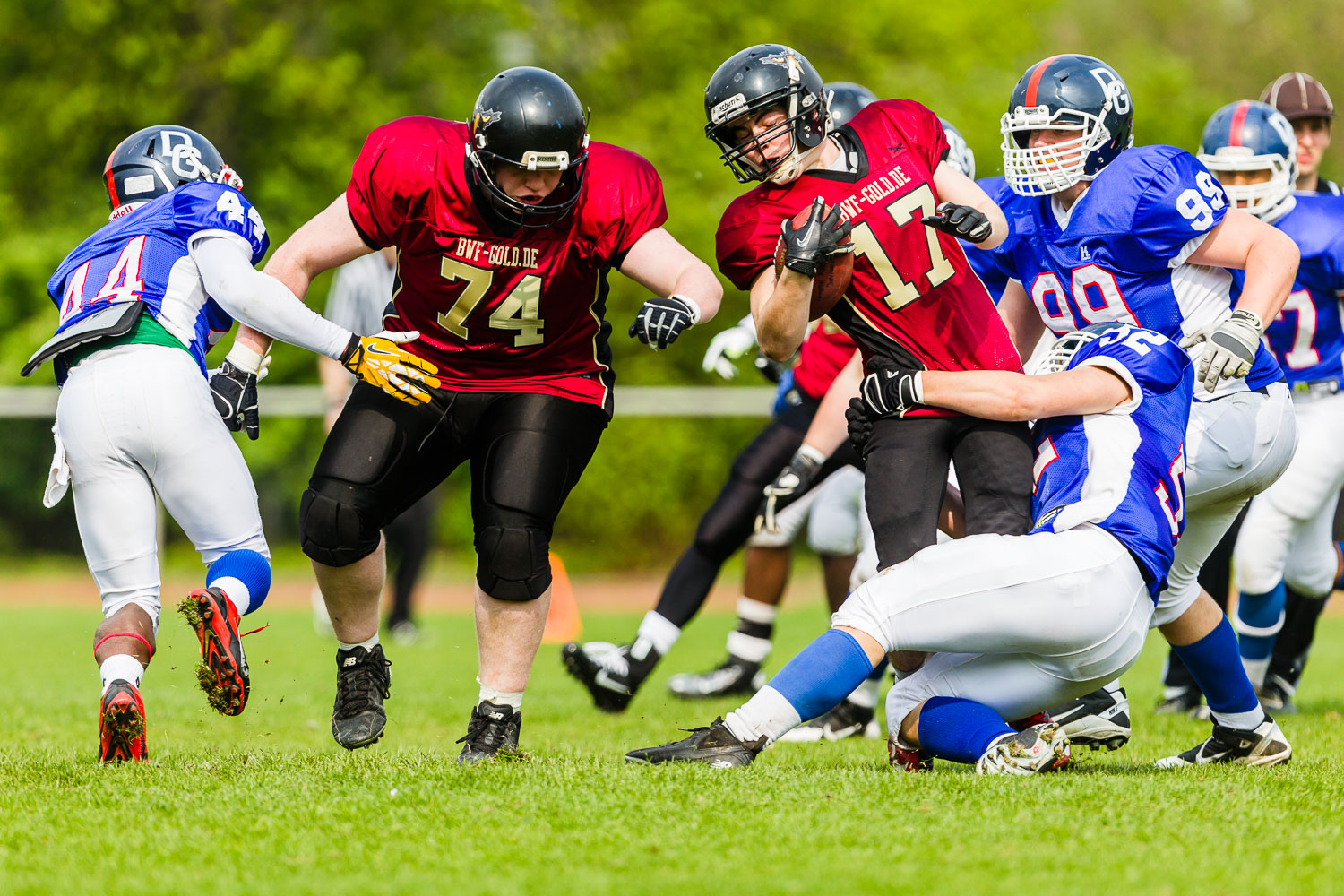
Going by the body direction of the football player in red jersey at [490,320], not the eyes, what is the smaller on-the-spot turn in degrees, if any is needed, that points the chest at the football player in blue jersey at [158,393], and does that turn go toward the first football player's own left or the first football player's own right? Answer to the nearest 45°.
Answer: approximately 90° to the first football player's own right

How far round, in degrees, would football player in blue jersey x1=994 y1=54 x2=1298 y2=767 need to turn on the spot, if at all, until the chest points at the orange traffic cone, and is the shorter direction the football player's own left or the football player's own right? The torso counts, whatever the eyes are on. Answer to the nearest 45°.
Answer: approximately 90° to the football player's own right

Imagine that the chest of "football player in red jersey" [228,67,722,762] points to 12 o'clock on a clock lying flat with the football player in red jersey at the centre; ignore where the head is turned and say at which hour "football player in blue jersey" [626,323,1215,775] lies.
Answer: The football player in blue jersey is roughly at 10 o'clock from the football player in red jersey.

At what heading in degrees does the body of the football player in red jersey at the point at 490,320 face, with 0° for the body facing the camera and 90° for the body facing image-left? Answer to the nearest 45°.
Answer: approximately 0°

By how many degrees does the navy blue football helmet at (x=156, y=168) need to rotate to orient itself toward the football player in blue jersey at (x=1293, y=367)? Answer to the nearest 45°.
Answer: approximately 45° to its right

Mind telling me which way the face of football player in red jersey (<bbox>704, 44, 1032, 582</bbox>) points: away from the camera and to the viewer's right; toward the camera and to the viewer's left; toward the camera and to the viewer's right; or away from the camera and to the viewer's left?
toward the camera and to the viewer's left

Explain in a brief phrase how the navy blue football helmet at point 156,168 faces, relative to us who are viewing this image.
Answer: facing away from the viewer and to the right of the viewer

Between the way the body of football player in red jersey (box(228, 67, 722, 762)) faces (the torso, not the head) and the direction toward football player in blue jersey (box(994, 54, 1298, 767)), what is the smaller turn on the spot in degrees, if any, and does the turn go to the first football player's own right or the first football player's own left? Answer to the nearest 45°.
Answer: approximately 90° to the first football player's own left
